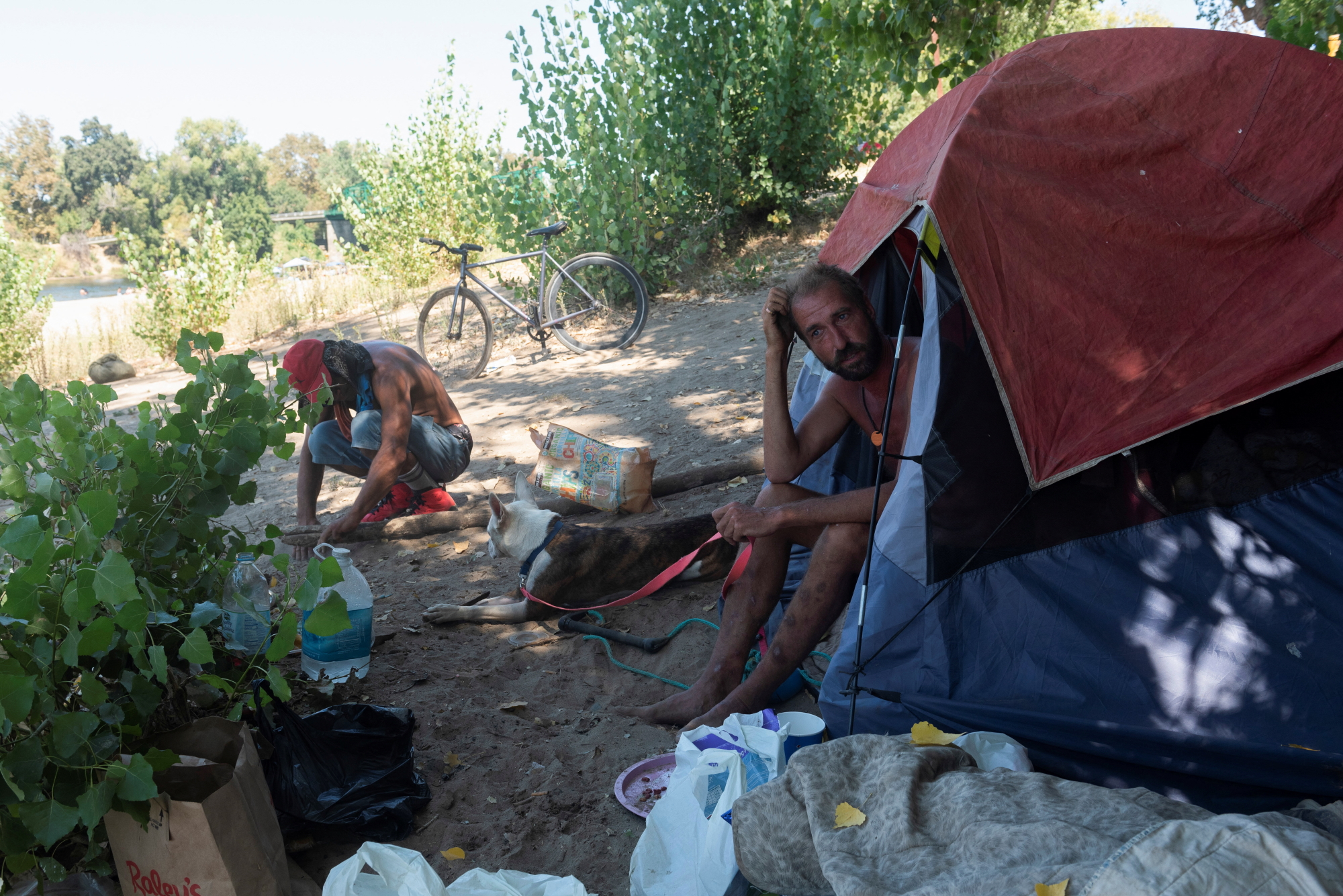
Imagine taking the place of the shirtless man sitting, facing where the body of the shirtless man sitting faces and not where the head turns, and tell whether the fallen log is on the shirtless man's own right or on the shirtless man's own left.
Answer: on the shirtless man's own right

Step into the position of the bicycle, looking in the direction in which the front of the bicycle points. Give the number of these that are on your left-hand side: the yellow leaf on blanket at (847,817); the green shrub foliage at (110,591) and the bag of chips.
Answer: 3

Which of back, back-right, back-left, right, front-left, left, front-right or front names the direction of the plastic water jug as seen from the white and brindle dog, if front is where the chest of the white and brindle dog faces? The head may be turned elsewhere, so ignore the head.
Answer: front-left

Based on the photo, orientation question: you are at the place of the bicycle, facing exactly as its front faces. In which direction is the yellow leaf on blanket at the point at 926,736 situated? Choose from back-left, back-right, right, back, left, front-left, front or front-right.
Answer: left

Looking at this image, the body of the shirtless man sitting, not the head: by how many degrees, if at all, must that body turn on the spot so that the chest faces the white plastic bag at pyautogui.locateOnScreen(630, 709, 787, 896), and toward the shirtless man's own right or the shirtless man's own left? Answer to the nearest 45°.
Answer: approximately 45° to the shirtless man's own left

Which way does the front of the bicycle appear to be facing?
to the viewer's left

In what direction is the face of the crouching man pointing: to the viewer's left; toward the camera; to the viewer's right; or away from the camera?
to the viewer's left

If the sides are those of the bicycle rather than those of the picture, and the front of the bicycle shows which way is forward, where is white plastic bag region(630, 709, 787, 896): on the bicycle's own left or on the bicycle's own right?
on the bicycle's own left

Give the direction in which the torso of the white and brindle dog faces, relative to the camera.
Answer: to the viewer's left

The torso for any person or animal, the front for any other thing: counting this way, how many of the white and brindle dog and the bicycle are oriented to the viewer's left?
2

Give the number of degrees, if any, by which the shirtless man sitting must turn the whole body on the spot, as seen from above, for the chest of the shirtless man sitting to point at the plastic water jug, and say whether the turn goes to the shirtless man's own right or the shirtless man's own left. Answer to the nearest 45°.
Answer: approximately 45° to the shirtless man's own right

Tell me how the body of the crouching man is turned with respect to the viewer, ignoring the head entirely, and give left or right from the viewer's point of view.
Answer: facing the viewer and to the left of the viewer
